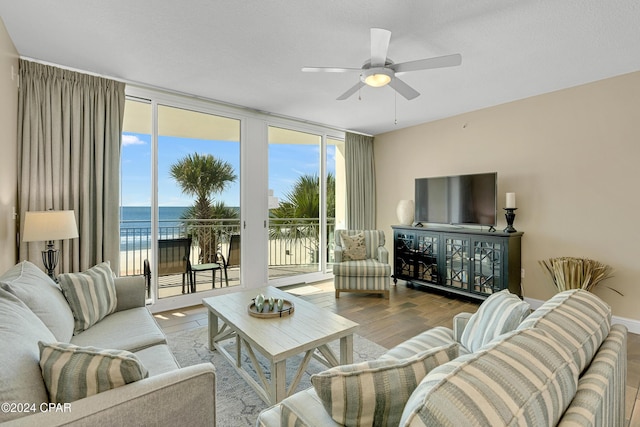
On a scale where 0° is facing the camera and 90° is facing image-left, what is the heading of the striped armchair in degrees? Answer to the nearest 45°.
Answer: approximately 0°

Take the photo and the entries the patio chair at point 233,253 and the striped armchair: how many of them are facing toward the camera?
1

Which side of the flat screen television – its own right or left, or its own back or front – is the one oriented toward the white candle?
left

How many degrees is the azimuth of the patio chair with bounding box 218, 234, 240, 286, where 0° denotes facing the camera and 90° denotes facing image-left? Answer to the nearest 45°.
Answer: approximately 135°

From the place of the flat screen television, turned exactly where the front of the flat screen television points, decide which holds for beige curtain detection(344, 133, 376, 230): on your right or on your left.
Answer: on your right

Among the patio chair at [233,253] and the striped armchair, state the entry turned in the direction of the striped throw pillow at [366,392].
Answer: the striped armchair

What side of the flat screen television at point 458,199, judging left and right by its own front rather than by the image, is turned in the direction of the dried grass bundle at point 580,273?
left

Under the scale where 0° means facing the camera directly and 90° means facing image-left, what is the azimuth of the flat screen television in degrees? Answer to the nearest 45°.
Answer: approximately 45°

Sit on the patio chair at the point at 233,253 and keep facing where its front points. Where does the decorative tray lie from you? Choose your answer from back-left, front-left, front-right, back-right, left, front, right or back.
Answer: back-left

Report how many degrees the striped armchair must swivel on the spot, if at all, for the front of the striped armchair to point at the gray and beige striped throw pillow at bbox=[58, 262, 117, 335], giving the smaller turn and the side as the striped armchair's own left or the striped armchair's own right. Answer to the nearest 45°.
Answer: approximately 45° to the striped armchair's own right
